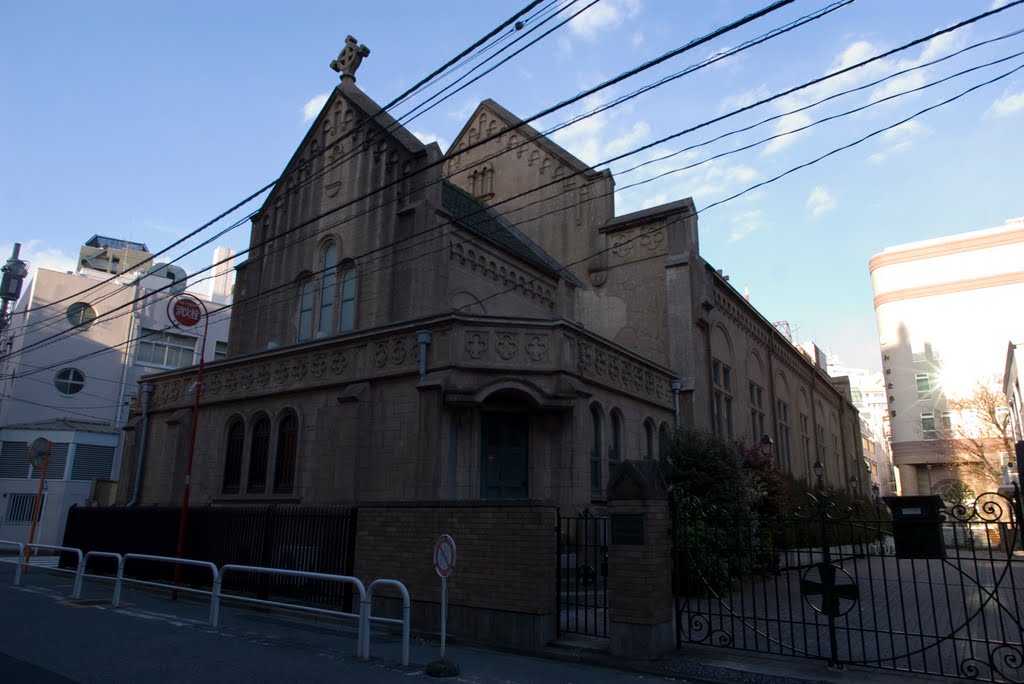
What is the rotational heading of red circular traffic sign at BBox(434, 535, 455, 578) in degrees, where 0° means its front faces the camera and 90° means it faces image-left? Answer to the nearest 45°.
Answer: approximately 315°

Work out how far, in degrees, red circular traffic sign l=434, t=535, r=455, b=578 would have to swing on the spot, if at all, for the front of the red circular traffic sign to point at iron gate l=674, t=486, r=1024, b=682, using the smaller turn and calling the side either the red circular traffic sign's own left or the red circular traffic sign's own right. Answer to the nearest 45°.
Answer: approximately 135° to the red circular traffic sign's own left

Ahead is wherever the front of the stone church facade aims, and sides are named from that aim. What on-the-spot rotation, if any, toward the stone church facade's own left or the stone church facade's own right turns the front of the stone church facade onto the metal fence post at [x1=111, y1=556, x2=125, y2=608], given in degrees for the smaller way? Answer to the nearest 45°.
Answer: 0° — it already faces it

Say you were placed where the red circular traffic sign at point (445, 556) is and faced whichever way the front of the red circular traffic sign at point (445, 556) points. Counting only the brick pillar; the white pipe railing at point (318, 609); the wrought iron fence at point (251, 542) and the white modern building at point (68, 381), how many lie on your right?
3

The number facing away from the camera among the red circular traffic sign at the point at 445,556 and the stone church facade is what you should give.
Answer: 0

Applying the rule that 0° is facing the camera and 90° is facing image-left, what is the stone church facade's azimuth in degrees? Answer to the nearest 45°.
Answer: approximately 45°

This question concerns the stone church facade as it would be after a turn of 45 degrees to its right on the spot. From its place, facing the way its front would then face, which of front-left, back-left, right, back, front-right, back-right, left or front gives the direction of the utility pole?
front

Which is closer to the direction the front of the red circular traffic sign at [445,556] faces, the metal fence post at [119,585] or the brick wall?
the metal fence post

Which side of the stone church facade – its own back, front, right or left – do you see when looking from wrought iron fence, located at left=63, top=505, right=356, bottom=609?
front

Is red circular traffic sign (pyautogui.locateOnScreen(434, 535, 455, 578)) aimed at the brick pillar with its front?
no

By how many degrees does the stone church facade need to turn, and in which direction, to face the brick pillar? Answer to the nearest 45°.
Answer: approximately 45° to its left

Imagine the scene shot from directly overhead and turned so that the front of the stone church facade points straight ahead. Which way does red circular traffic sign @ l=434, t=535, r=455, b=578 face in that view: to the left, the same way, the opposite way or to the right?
the same way

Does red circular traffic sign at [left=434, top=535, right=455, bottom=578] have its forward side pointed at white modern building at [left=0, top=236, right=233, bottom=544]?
no

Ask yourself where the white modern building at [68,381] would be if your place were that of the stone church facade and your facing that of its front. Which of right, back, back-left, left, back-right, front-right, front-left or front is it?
right

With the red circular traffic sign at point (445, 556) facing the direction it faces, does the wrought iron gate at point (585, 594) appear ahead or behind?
behind
